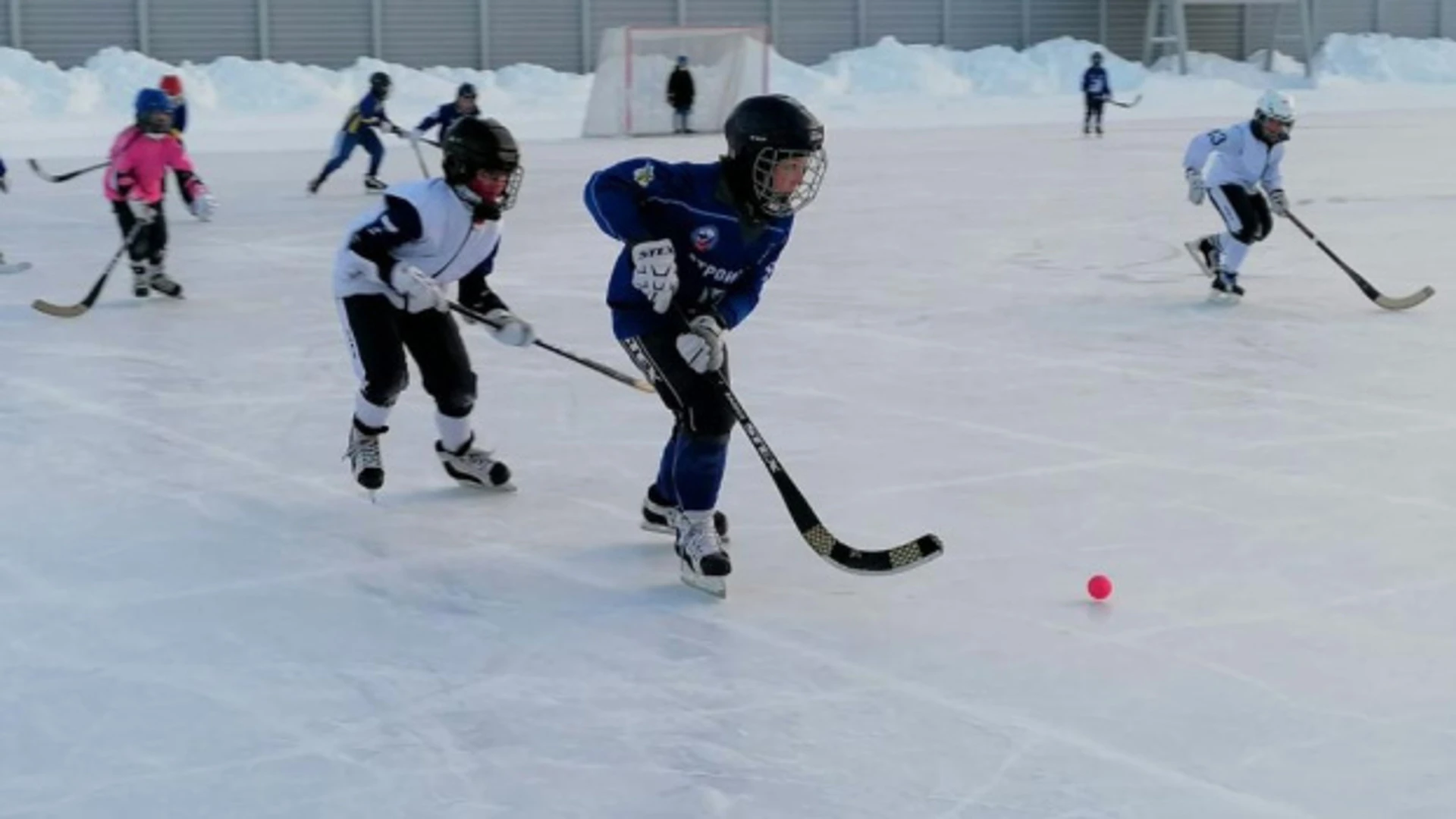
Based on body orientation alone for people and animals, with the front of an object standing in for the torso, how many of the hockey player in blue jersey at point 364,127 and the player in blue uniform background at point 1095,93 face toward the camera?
1

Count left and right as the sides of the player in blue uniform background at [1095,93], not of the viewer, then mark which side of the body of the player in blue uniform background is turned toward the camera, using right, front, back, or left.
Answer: front

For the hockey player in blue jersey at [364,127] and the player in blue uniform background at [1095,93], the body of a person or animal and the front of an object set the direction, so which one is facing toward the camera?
the player in blue uniform background

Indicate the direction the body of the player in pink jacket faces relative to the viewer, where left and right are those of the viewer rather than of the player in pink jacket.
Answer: facing the viewer and to the right of the viewer

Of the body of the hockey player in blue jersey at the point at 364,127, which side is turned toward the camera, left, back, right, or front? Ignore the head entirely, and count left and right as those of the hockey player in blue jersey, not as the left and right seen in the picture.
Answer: right

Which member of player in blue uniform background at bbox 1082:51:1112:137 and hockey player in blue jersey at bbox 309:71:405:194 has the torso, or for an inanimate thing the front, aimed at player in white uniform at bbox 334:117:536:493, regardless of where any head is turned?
the player in blue uniform background

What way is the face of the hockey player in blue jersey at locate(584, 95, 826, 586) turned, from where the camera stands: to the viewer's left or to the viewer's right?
to the viewer's right

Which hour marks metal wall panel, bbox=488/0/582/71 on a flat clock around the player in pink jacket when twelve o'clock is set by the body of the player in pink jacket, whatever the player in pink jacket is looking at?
The metal wall panel is roughly at 8 o'clock from the player in pink jacket.

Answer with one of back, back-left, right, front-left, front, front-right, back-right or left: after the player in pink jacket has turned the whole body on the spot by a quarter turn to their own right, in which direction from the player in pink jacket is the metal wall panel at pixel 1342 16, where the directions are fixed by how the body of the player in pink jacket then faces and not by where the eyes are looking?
back

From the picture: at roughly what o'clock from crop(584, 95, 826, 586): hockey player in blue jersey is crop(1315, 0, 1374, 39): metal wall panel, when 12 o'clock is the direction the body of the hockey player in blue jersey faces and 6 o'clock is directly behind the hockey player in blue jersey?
The metal wall panel is roughly at 8 o'clock from the hockey player in blue jersey.

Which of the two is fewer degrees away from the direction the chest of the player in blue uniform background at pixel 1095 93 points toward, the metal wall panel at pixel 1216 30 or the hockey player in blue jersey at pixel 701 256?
the hockey player in blue jersey

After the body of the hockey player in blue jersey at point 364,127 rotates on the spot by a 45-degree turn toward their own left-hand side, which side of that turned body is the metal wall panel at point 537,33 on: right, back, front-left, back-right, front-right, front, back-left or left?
front-left

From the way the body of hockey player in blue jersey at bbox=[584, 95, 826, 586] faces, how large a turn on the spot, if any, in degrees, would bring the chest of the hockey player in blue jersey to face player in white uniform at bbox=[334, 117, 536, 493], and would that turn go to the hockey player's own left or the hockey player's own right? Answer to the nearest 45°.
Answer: approximately 180°

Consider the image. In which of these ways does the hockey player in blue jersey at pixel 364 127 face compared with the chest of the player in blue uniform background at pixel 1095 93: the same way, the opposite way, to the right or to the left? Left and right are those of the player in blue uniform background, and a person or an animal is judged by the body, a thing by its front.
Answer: to the left
